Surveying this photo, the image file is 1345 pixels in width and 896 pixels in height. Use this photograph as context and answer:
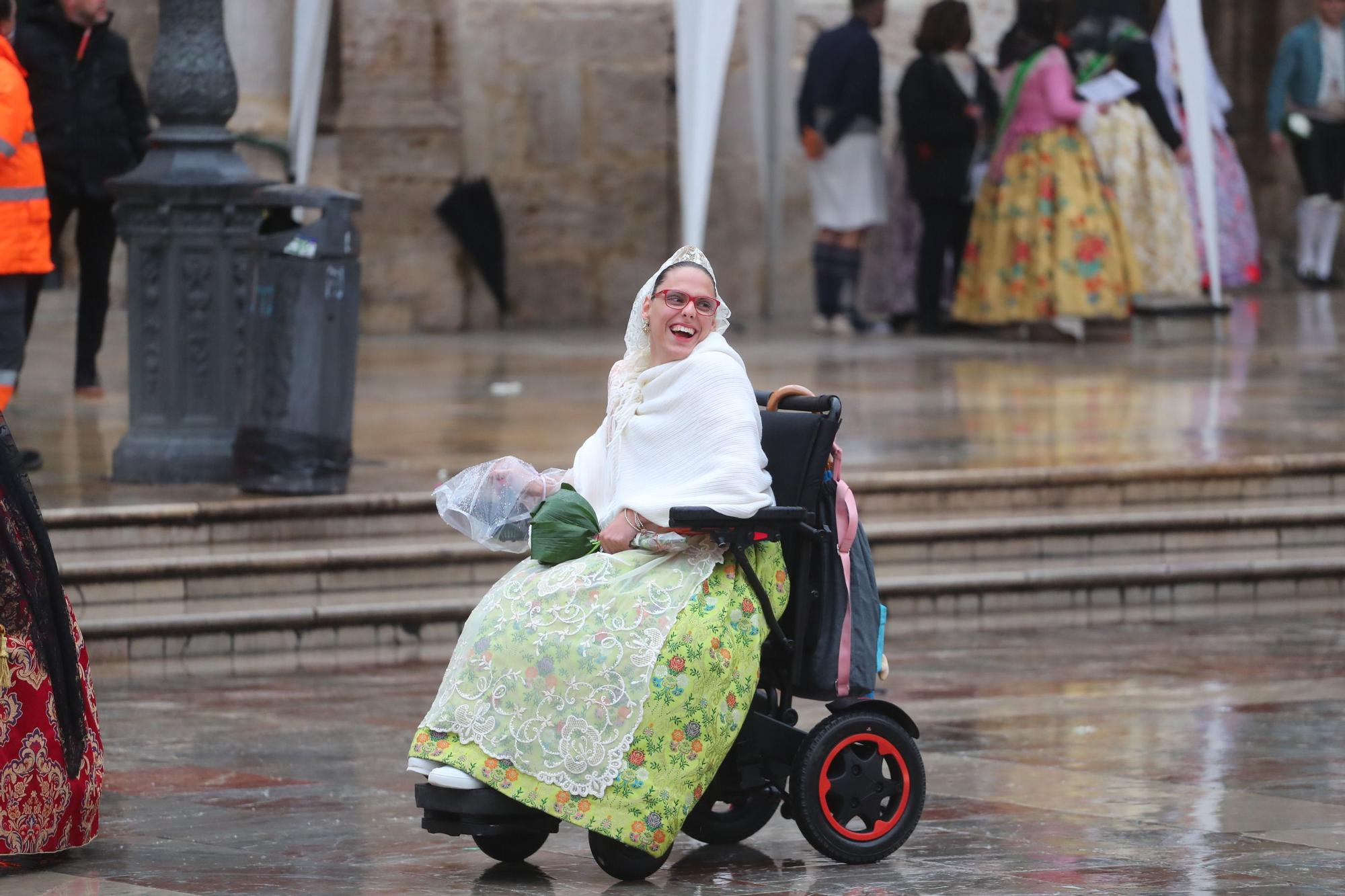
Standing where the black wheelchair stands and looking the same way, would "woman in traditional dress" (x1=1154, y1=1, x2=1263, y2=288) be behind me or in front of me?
behind

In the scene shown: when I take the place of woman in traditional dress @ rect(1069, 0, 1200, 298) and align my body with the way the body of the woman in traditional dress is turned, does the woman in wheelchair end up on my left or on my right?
on my left

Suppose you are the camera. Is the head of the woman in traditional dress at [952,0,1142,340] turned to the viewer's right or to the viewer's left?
to the viewer's right

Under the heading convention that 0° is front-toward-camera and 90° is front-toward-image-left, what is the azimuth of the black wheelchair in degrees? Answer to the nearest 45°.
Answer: approximately 45°

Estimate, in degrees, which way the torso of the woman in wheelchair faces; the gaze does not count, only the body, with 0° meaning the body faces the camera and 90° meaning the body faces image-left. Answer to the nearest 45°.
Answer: approximately 45°

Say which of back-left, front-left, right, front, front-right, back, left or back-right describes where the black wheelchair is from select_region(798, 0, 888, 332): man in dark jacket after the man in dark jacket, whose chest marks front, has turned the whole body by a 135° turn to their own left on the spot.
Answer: left

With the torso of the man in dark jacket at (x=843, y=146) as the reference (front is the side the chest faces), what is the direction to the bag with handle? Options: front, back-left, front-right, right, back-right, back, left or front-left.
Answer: back-right

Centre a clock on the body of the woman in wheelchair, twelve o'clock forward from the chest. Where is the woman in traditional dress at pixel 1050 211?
The woman in traditional dress is roughly at 5 o'clock from the woman in wheelchair.

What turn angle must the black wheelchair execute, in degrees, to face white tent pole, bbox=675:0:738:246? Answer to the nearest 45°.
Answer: approximately 135° to its right

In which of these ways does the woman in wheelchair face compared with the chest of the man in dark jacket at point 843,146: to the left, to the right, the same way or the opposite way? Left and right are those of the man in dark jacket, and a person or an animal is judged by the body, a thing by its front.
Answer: the opposite way

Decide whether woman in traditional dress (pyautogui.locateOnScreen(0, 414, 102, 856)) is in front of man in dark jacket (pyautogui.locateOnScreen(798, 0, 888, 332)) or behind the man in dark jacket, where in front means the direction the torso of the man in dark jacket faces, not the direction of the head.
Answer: behind

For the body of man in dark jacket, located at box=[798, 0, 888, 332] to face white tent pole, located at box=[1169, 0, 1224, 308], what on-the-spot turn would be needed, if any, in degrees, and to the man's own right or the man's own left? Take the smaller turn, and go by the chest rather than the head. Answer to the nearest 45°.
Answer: approximately 90° to the man's own right

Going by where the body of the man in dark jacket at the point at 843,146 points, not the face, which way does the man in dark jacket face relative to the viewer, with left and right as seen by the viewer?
facing away from the viewer and to the right of the viewer
